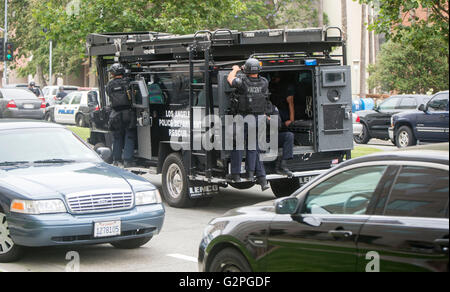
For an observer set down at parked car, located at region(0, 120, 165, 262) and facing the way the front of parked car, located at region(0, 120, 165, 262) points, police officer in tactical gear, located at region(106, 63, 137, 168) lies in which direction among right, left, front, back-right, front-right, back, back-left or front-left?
back-left

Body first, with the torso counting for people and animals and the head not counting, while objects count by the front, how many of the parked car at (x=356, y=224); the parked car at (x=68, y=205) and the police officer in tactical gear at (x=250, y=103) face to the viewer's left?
1

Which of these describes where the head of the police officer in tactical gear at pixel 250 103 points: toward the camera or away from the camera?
away from the camera

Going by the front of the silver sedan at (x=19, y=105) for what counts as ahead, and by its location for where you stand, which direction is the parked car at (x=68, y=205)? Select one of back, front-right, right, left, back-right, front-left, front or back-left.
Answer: back-left

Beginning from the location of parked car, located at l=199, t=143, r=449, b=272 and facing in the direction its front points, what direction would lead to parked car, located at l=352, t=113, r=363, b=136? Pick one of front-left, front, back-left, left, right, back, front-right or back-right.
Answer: right

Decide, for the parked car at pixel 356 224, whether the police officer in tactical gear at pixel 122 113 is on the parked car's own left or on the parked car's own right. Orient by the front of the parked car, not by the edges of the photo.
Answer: on the parked car's own right

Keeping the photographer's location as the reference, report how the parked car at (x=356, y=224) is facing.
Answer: facing to the left of the viewer

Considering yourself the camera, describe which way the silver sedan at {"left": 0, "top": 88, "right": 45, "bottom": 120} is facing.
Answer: facing away from the viewer and to the left of the viewer

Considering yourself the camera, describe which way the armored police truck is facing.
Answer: facing away from the viewer and to the left of the viewer

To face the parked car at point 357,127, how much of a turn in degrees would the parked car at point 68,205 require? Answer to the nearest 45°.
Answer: approximately 90° to its left

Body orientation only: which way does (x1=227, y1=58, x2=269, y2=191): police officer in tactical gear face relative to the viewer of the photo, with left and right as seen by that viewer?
facing away from the viewer
